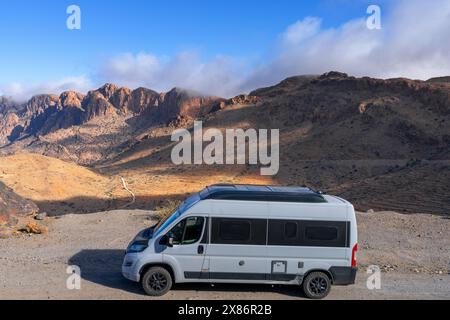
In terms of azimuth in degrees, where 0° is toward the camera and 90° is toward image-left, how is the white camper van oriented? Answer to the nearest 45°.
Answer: approximately 90°
